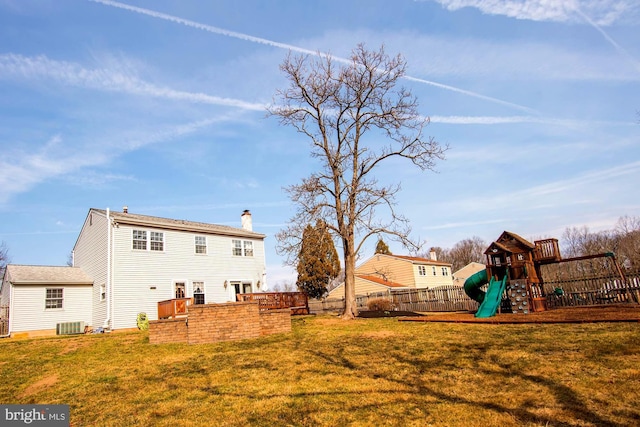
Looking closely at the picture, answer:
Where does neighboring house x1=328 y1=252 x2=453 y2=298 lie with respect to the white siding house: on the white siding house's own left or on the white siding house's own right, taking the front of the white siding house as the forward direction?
on the white siding house's own right

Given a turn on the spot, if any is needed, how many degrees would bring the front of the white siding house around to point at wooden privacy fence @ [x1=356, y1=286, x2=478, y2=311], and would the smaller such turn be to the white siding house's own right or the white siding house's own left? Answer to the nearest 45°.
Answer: approximately 135° to the white siding house's own right

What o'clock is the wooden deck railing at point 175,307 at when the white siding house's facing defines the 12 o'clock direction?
The wooden deck railing is roughly at 7 o'clock from the white siding house.

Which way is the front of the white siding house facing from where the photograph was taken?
facing away from the viewer and to the left of the viewer

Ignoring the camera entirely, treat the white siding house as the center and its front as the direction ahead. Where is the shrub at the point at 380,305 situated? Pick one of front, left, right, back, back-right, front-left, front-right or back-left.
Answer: back-right
